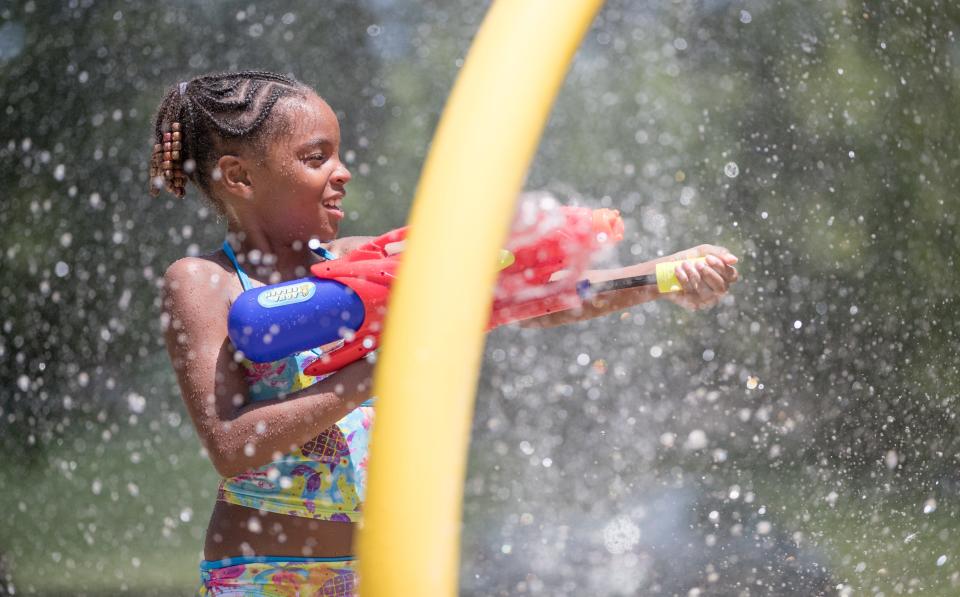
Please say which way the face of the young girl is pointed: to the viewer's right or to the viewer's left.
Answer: to the viewer's right

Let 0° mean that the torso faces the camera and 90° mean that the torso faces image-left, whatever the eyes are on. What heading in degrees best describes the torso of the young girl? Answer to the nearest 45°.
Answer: approximately 315°

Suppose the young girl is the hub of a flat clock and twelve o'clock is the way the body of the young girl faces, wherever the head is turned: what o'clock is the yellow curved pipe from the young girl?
The yellow curved pipe is roughly at 1 o'clock from the young girl.
